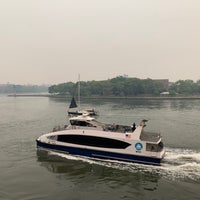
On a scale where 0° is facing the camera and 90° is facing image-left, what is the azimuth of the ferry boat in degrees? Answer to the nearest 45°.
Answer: approximately 90°
